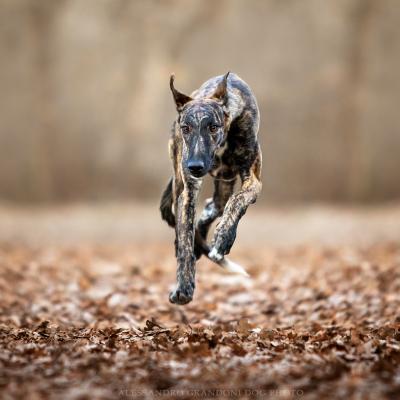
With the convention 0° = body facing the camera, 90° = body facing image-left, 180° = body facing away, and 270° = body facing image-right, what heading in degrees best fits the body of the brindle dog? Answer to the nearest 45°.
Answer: approximately 0°
